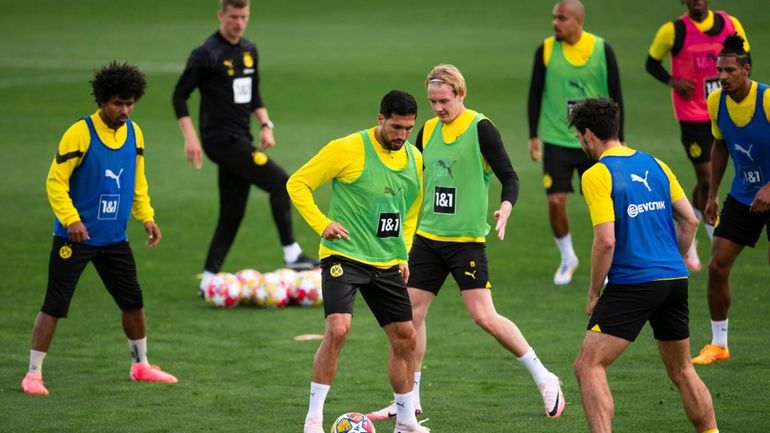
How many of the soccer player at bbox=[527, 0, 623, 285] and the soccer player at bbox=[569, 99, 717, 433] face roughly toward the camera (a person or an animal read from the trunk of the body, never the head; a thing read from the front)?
1

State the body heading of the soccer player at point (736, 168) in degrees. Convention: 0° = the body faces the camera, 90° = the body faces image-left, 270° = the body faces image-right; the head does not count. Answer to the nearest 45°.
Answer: approximately 45°

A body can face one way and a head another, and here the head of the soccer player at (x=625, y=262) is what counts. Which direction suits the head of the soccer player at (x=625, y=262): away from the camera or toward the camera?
away from the camera

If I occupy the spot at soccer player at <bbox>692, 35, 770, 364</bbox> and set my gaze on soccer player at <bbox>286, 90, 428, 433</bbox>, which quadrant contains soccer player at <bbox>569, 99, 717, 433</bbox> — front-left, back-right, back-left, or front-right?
front-left

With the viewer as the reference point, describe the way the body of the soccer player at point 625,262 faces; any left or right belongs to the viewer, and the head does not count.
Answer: facing away from the viewer and to the left of the viewer

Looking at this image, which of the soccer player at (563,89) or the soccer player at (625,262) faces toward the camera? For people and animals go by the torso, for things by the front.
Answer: the soccer player at (563,89)

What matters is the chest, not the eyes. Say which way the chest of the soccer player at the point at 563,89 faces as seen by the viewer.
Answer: toward the camera

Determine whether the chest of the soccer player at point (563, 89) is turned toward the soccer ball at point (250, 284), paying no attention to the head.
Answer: no

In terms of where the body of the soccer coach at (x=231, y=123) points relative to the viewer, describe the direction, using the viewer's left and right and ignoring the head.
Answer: facing the viewer and to the right of the viewer

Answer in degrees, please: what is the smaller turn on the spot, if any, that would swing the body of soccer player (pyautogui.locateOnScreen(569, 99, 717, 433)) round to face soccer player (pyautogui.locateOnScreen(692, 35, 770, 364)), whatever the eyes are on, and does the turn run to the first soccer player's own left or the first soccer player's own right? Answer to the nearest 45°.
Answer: approximately 45° to the first soccer player's own right

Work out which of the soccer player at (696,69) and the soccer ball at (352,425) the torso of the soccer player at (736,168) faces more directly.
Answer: the soccer ball

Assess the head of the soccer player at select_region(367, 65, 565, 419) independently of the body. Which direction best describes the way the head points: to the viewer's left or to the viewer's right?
to the viewer's left

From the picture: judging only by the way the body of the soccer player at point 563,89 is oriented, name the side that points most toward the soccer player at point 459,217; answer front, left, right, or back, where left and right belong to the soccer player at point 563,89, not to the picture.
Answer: front

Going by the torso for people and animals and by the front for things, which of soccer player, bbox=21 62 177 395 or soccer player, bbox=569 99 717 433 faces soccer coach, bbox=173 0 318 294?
soccer player, bbox=569 99 717 433

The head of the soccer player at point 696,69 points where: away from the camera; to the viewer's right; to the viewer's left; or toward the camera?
toward the camera
